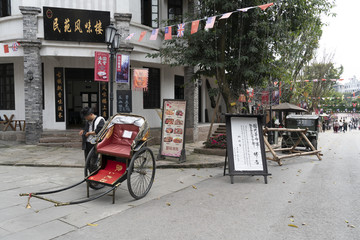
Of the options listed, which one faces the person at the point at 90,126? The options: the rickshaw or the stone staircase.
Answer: the stone staircase

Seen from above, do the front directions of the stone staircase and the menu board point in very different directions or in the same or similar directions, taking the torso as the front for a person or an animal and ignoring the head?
same or similar directions

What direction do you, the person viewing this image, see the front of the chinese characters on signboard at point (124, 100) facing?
facing the viewer

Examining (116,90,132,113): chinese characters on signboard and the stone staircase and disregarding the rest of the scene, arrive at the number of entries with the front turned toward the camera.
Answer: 2

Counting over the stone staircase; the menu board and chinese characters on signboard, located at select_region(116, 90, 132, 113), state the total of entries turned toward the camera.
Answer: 3

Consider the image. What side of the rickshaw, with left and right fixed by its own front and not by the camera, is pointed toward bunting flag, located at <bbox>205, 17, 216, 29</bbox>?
back
